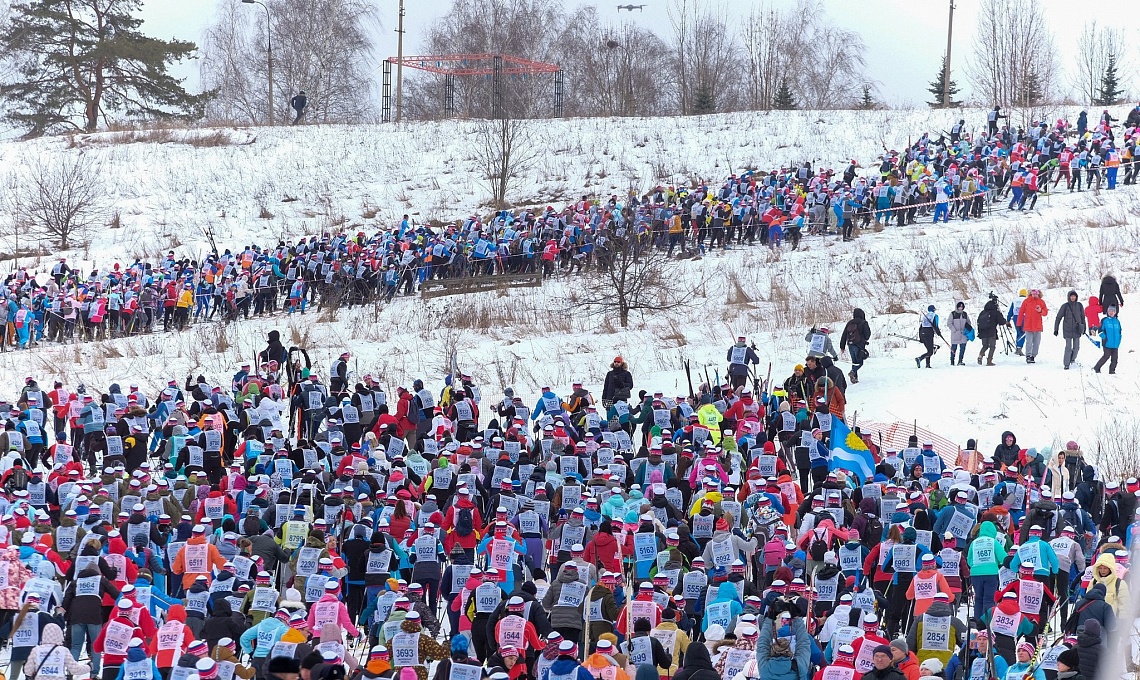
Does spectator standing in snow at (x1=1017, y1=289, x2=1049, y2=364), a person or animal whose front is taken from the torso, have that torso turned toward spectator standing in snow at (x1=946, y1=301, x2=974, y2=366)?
no

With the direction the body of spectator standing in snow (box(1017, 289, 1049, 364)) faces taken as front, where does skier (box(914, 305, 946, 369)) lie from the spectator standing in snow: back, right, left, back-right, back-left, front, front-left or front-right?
right

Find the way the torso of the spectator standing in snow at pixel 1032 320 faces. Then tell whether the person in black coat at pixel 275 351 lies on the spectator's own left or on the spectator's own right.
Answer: on the spectator's own right

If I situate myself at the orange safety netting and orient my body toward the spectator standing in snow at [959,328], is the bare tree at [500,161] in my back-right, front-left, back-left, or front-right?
front-left

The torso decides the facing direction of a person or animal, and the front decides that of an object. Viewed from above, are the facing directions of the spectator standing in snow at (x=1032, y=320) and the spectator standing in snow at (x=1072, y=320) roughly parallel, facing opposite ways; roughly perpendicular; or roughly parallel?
roughly parallel

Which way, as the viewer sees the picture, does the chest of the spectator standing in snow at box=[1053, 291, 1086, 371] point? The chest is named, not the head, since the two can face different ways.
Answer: toward the camera

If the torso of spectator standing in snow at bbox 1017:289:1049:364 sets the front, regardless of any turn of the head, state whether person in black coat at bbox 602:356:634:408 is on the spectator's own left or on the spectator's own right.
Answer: on the spectator's own right

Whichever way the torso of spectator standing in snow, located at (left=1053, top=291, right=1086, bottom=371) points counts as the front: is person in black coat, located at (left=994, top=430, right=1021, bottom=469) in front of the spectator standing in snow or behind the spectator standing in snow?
in front

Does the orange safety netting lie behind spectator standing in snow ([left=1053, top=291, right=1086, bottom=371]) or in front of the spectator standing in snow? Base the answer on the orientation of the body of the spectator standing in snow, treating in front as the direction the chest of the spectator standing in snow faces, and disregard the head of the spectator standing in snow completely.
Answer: in front

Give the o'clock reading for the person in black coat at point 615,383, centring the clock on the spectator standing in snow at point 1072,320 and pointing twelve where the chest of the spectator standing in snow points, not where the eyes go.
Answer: The person in black coat is roughly at 2 o'clock from the spectator standing in snow.

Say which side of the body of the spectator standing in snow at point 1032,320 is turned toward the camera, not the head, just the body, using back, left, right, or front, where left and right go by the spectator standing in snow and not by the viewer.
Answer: front

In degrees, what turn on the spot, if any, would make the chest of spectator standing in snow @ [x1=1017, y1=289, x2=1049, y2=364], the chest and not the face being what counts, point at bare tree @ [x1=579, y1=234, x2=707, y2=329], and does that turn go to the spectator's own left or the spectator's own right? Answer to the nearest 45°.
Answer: approximately 135° to the spectator's own right

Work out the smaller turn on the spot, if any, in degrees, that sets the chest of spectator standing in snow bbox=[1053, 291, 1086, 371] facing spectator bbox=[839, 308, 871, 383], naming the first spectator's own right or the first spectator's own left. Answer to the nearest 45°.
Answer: approximately 90° to the first spectator's own right

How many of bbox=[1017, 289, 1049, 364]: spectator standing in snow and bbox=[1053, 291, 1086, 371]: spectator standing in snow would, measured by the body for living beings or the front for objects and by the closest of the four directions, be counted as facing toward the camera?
2

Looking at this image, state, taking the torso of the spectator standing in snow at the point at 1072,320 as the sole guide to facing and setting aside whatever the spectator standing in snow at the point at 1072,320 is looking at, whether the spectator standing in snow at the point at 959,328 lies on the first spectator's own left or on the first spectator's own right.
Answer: on the first spectator's own right

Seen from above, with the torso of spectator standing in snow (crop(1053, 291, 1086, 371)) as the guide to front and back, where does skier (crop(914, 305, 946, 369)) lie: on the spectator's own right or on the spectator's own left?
on the spectator's own right

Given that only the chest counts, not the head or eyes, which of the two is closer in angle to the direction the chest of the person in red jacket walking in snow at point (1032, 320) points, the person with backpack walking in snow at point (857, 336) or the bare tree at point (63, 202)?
the person with backpack walking in snow
